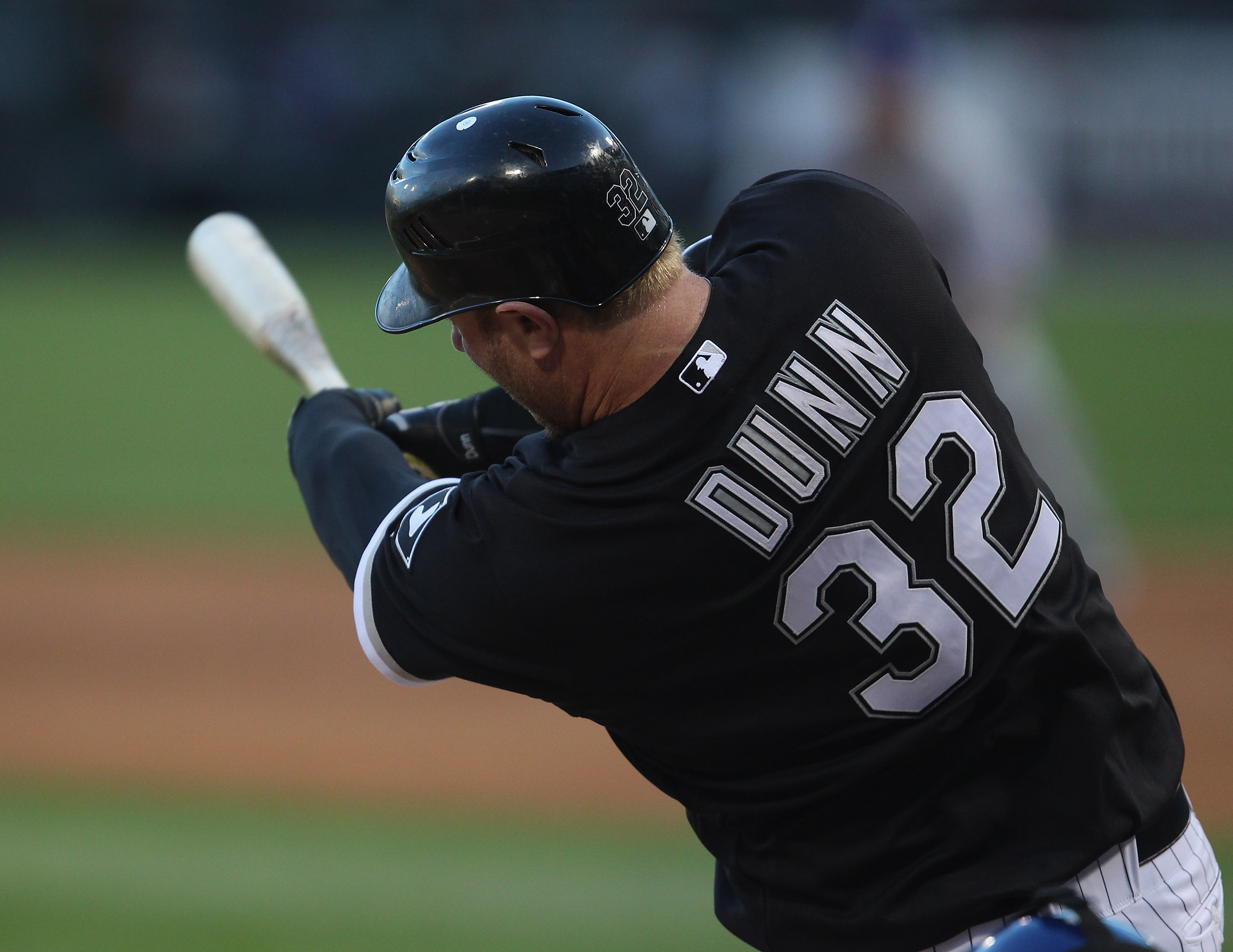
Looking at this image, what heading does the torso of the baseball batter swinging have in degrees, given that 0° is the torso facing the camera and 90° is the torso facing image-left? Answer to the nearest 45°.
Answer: approximately 135°

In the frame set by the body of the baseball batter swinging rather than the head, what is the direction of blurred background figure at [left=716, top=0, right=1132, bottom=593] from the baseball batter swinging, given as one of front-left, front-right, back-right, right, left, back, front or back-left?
front-right
